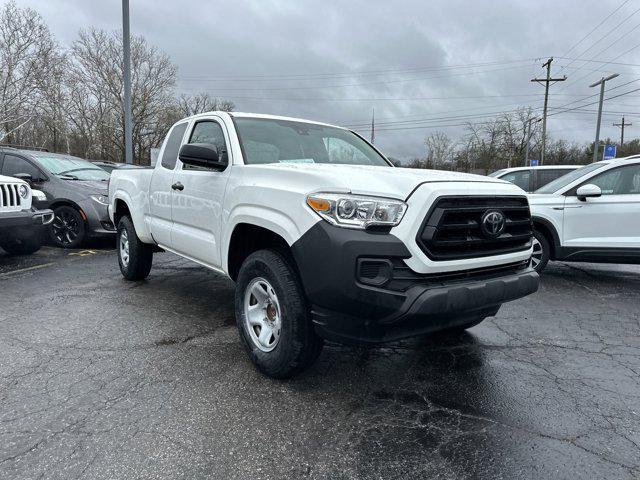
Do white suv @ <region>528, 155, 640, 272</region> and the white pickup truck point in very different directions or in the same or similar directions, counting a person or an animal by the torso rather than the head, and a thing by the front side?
very different directions

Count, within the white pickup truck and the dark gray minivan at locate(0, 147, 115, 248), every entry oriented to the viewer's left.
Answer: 0

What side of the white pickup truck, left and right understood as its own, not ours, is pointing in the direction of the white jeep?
back

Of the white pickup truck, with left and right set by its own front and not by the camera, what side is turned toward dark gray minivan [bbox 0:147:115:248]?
back

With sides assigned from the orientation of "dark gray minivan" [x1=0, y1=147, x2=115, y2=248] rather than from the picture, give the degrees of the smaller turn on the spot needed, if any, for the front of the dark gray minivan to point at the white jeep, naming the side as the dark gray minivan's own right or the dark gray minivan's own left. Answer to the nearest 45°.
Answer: approximately 45° to the dark gray minivan's own right

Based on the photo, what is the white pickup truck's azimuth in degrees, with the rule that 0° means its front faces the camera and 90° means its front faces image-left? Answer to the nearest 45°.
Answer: approximately 315°

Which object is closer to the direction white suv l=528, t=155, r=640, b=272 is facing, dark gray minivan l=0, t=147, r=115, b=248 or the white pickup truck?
the dark gray minivan

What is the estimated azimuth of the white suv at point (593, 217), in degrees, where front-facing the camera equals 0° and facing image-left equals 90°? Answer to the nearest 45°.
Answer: approximately 90°

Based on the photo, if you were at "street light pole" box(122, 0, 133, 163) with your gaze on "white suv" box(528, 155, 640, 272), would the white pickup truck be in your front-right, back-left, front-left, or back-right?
front-right

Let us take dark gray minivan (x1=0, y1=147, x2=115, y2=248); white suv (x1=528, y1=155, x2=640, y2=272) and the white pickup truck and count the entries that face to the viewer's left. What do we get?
1

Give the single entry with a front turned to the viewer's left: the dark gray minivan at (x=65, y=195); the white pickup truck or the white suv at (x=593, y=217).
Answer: the white suv

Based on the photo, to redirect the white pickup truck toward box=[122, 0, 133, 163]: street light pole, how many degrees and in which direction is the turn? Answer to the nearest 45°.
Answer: approximately 180°

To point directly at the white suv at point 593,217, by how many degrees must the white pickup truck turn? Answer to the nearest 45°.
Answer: approximately 90° to its left

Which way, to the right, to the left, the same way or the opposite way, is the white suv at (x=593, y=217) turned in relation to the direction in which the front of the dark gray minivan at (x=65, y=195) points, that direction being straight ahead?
the opposite way

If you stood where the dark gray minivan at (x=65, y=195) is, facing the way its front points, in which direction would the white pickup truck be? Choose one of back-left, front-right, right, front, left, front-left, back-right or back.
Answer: front-right

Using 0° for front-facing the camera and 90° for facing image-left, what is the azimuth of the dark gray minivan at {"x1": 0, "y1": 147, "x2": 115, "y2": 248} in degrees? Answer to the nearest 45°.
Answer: approximately 315°

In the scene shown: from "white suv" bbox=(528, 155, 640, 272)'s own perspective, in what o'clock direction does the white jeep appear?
The white jeep is roughly at 11 o'clock from the white suv.
